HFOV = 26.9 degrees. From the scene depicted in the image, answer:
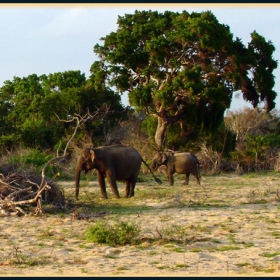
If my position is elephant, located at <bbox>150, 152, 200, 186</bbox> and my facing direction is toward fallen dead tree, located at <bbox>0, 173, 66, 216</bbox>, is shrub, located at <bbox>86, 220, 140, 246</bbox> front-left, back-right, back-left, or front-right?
front-left

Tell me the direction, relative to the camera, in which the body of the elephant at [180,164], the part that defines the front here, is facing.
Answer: to the viewer's left

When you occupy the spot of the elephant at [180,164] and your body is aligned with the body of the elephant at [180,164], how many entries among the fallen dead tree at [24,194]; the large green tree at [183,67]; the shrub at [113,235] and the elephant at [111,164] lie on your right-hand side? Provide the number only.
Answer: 1

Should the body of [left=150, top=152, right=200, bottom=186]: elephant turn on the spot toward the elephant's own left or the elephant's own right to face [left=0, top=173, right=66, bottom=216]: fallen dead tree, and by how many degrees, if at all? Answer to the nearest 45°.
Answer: approximately 45° to the elephant's own left

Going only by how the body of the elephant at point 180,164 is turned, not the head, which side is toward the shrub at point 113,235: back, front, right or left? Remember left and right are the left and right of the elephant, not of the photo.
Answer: left

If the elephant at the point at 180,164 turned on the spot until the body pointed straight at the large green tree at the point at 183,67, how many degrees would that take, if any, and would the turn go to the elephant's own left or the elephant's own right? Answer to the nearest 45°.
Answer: approximately 90° to the elephant's own right
